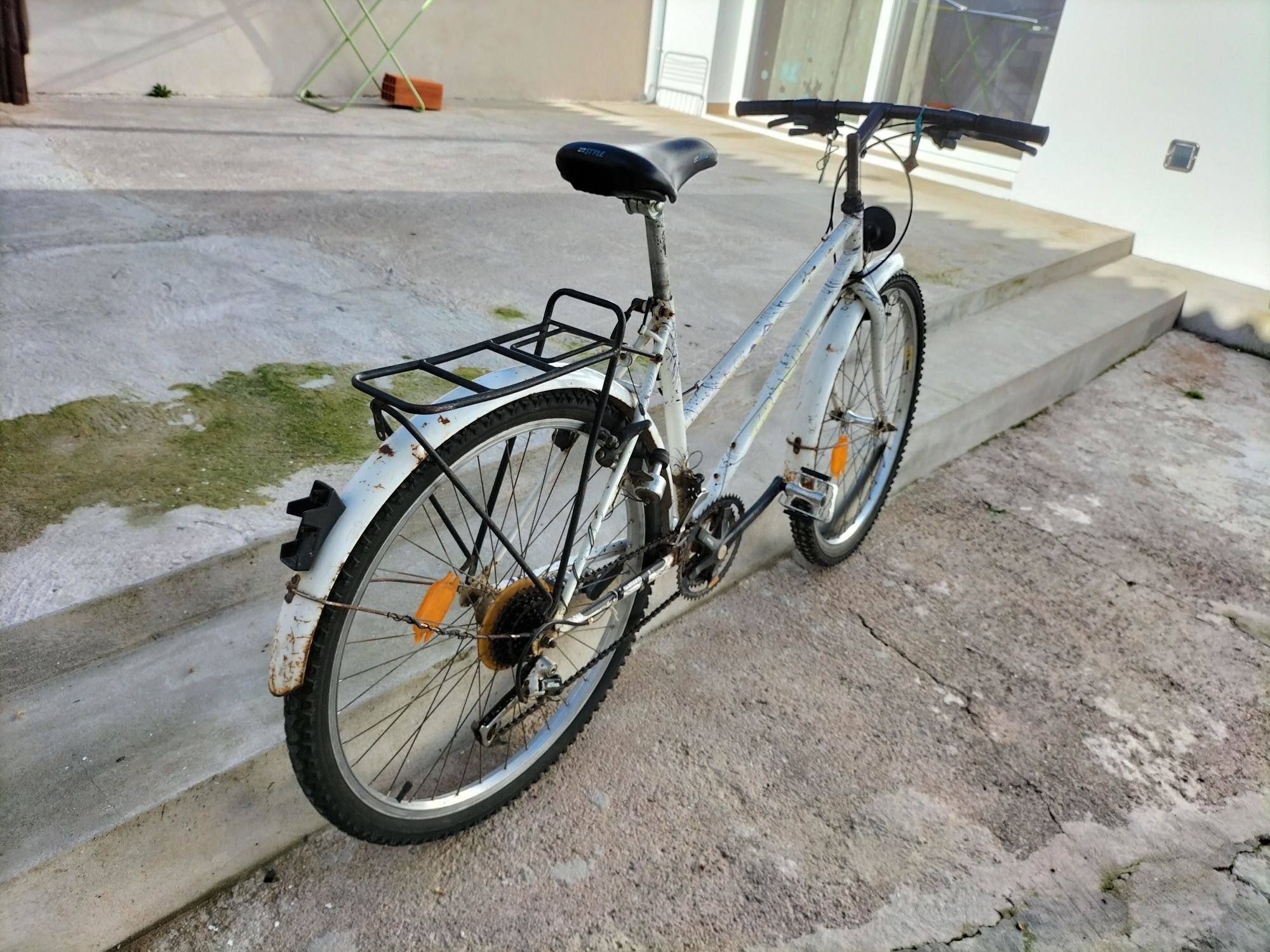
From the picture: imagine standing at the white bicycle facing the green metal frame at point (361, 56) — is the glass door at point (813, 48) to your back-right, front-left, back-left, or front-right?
front-right

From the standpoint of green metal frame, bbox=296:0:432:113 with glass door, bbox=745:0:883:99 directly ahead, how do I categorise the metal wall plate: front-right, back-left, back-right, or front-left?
front-right

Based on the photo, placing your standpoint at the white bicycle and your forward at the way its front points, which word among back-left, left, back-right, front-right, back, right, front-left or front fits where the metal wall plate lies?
front

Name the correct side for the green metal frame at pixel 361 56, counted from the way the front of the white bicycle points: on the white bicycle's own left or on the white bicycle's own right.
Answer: on the white bicycle's own left

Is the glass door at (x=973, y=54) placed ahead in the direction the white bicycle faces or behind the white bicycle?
ahead

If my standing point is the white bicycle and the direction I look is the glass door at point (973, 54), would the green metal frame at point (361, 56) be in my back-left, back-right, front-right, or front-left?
front-left

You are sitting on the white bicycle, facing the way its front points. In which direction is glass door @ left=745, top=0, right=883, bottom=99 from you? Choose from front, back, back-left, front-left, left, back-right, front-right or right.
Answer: front-left

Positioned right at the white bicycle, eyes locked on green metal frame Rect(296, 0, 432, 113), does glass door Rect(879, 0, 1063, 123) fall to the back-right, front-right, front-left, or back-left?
front-right

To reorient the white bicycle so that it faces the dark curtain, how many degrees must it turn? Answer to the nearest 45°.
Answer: approximately 90° to its left

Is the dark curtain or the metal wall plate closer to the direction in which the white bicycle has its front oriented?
the metal wall plate

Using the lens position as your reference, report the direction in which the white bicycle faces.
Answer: facing away from the viewer and to the right of the viewer

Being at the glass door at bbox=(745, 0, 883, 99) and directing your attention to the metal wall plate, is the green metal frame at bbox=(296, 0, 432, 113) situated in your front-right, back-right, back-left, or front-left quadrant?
back-right

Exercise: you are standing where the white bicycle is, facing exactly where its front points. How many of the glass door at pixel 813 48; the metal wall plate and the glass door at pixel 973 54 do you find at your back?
0
